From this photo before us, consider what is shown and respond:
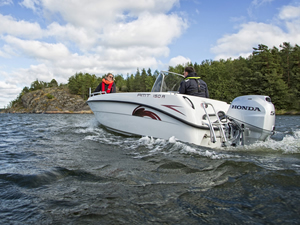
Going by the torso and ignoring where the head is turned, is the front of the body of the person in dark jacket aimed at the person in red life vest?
yes

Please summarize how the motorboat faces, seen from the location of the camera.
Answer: facing away from the viewer and to the left of the viewer

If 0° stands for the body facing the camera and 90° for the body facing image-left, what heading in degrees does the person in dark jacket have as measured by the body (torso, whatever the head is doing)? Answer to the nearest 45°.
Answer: approximately 135°
